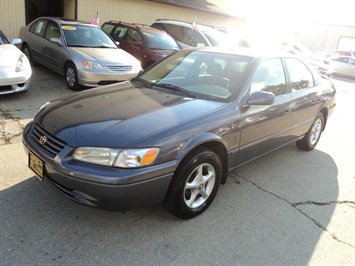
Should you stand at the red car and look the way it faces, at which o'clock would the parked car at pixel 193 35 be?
The parked car is roughly at 9 o'clock from the red car.

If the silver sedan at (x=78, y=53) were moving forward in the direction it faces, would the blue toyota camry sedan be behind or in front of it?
in front

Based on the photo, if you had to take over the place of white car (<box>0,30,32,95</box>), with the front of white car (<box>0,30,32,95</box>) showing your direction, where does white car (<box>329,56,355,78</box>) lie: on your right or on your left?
on your left

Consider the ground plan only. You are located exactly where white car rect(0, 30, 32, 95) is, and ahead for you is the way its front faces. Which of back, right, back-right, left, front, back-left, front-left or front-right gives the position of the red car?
left

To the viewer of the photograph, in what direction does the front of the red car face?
facing the viewer and to the right of the viewer

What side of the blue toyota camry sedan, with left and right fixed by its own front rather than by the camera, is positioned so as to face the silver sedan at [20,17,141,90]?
right

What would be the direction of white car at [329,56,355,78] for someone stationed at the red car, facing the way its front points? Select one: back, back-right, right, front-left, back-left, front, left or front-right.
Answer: left

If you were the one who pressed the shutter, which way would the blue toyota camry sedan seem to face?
facing the viewer and to the left of the viewer

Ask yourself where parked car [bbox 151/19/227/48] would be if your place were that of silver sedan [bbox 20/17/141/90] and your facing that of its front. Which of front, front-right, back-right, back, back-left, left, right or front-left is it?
left

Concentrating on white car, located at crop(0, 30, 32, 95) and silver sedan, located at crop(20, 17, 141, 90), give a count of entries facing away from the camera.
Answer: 0

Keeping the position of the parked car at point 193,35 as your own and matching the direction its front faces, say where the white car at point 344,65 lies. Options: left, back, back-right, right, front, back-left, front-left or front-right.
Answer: left

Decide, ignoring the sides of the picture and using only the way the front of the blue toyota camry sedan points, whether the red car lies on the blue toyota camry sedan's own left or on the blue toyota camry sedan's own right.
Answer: on the blue toyota camry sedan's own right

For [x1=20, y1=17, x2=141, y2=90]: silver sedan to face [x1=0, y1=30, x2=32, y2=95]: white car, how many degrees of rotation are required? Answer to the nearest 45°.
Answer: approximately 90° to its right

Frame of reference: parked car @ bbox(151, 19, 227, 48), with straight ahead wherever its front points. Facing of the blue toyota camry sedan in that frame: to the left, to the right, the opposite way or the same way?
to the right

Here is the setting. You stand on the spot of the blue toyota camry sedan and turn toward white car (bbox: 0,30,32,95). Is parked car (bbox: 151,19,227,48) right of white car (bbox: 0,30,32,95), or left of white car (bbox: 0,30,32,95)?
right
